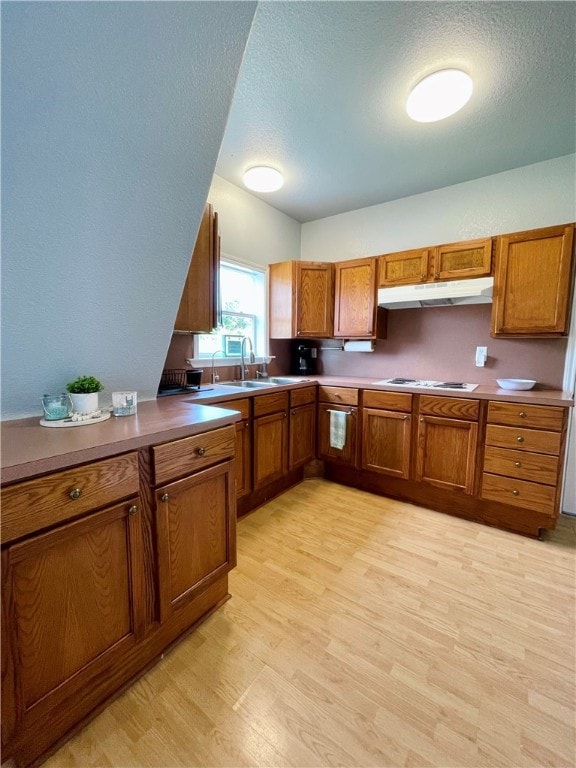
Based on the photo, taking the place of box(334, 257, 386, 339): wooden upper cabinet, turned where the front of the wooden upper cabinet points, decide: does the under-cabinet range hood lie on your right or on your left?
on your left

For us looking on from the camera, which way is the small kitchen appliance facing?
facing the viewer

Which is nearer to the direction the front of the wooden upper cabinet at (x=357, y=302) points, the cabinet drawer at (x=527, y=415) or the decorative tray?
the decorative tray

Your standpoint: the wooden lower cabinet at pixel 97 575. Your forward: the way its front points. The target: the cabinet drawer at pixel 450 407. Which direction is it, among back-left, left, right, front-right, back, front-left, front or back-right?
front-left

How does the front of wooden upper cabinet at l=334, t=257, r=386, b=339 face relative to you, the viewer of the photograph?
facing the viewer and to the left of the viewer

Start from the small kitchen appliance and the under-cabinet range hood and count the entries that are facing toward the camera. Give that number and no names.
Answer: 2

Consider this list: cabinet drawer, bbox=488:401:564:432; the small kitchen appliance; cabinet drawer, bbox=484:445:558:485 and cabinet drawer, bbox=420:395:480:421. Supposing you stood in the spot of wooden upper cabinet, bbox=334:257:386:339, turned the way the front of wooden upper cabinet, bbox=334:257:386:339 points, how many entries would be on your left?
3

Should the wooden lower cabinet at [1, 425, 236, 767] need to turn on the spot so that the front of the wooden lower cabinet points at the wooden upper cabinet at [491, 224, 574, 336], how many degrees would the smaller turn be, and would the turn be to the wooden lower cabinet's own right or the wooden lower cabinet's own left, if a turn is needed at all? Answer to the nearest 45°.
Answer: approximately 45° to the wooden lower cabinet's own left

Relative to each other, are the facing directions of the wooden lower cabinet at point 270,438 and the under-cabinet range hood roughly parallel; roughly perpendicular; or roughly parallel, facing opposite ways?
roughly perpendicular

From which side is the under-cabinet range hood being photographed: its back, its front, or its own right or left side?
front

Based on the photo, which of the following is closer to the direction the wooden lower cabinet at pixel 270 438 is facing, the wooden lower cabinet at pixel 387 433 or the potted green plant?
the wooden lower cabinet

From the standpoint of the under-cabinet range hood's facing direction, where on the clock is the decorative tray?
The decorative tray is roughly at 1 o'clock from the under-cabinet range hood.
